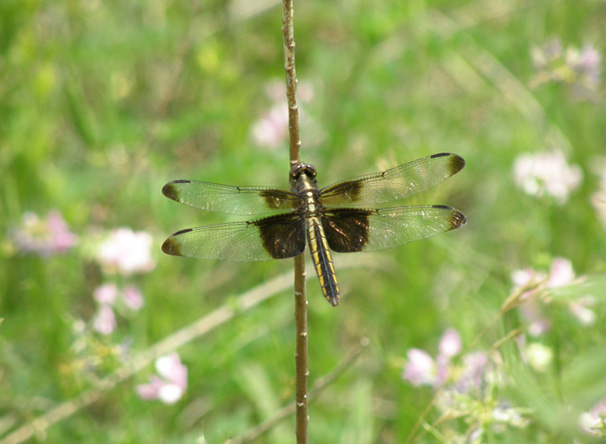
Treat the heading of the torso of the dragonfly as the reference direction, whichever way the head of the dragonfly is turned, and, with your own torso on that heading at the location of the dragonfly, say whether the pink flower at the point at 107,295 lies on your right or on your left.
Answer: on your left

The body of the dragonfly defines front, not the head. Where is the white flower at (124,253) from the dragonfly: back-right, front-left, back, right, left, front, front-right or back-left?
front-left

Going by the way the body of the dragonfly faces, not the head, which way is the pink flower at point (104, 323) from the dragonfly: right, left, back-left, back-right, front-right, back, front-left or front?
front-left

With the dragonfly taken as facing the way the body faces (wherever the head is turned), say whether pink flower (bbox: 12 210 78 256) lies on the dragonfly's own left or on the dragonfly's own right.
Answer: on the dragonfly's own left

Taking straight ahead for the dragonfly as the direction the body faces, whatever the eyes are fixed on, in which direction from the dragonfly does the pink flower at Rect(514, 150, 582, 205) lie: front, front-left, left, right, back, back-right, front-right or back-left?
front-right

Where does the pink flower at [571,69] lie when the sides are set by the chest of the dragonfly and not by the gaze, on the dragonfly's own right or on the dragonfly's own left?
on the dragonfly's own right

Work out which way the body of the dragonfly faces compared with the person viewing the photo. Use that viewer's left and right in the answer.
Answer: facing away from the viewer
